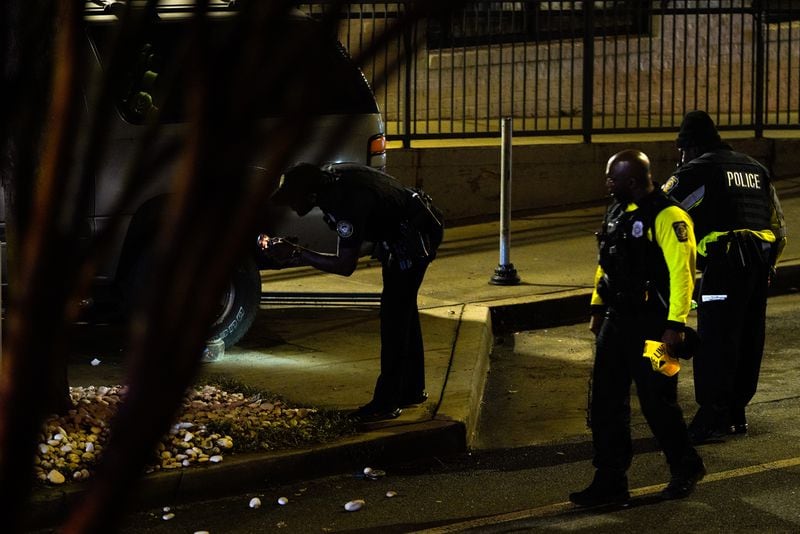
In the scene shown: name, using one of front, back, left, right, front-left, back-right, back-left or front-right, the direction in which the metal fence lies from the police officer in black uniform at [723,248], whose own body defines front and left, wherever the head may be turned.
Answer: front-right

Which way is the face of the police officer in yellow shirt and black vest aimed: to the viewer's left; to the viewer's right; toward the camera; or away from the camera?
to the viewer's left

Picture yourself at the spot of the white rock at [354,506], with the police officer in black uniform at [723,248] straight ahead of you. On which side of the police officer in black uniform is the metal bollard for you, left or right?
left

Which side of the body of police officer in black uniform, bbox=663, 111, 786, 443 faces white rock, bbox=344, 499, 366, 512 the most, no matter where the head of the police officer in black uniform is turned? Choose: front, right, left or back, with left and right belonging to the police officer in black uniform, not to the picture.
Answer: left

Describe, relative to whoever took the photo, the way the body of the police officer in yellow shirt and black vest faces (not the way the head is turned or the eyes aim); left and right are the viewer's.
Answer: facing the viewer and to the left of the viewer

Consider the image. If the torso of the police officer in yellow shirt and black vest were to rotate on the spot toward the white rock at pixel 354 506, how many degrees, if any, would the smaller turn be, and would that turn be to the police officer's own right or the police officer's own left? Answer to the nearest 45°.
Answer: approximately 45° to the police officer's own right

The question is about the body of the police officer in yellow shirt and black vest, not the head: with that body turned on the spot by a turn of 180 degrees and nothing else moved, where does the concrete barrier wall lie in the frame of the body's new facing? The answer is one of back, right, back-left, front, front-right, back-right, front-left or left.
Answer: front-left

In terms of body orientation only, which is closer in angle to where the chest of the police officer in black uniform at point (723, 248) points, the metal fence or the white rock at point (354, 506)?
the metal fence

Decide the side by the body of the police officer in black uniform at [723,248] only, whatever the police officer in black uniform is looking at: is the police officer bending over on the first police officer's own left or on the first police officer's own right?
on the first police officer's own left

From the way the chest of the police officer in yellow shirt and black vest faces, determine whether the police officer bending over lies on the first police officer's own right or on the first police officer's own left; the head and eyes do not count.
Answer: on the first police officer's own right

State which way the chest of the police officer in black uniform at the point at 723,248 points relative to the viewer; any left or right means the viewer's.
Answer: facing away from the viewer and to the left of the viewer

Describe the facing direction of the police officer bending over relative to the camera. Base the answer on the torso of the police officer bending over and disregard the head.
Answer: to the viewer's left

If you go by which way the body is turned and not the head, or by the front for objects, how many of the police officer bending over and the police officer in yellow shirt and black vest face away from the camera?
0

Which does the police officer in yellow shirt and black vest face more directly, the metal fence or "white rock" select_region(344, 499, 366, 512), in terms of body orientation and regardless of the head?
the white rock

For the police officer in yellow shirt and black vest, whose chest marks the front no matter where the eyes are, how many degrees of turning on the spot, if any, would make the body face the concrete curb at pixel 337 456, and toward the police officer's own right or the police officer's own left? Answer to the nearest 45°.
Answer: approximately 45° to the police officer's own right

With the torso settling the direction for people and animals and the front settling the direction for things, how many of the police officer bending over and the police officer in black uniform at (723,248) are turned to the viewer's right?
0

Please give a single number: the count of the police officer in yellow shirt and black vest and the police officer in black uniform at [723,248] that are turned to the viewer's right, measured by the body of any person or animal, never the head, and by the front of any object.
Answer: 0

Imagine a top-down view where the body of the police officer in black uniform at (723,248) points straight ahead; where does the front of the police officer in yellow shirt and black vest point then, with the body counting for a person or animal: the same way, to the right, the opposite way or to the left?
to the left
